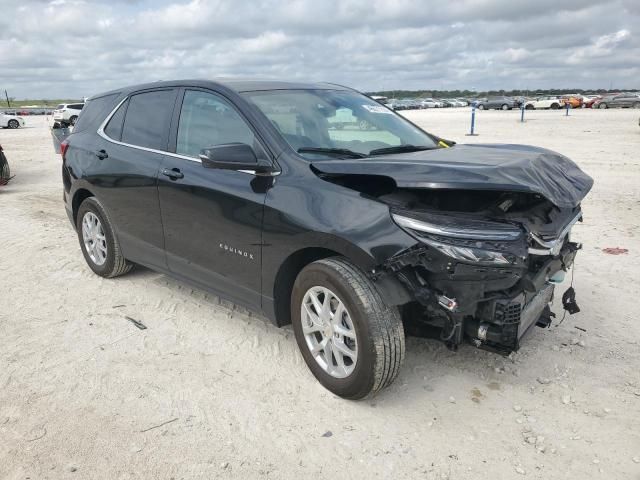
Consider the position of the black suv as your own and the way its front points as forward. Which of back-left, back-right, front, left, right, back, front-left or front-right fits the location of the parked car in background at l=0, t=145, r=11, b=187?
back

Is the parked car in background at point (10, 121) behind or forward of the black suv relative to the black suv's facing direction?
behind

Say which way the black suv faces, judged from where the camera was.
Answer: facing the viewer and to the right of the viewer
